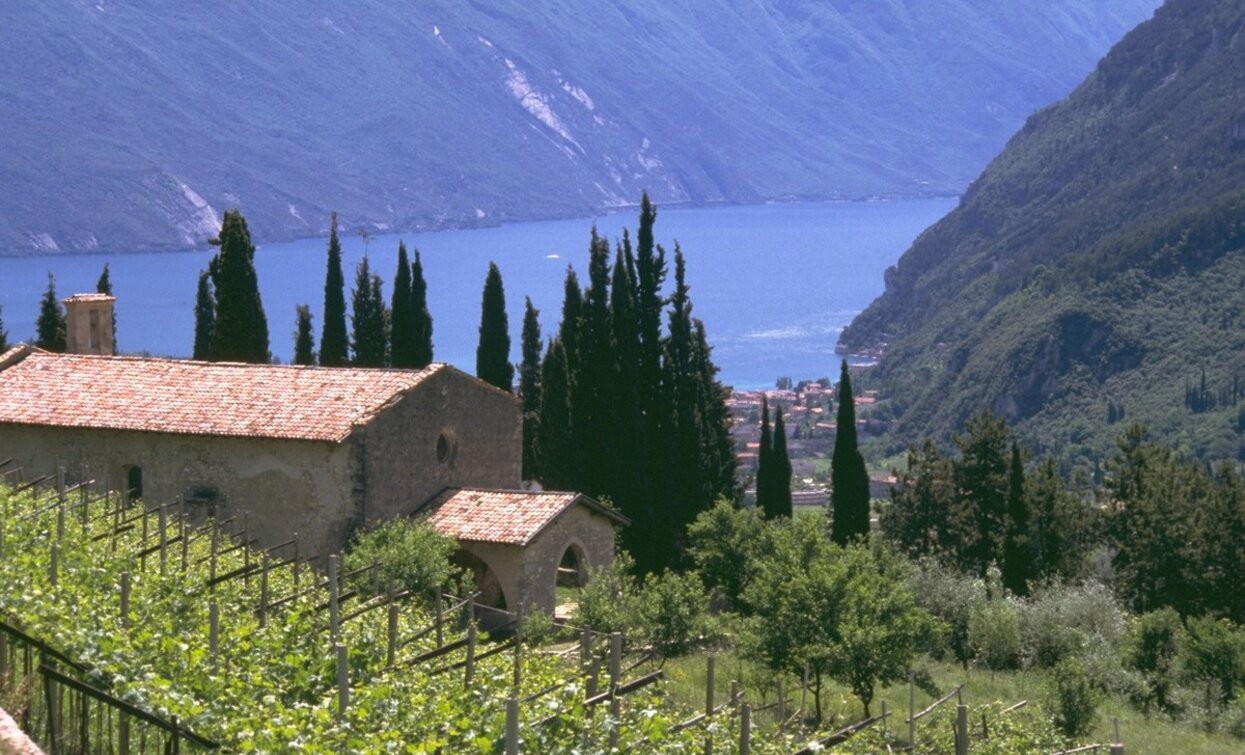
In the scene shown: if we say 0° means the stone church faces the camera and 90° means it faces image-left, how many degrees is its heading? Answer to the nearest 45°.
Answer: approximately 315°

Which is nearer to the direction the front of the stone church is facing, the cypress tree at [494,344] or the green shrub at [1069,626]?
the green shrub

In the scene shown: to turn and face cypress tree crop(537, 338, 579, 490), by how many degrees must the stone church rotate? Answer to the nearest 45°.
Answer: approximately 90° to its left

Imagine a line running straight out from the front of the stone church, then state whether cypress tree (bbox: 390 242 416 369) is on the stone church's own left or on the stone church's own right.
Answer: on the stone church's own left

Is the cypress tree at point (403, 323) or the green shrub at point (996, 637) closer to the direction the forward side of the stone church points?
the green shrub

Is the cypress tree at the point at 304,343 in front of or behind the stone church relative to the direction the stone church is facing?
behind

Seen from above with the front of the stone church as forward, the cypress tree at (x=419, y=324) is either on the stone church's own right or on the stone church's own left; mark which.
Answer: on the stone church's own left
